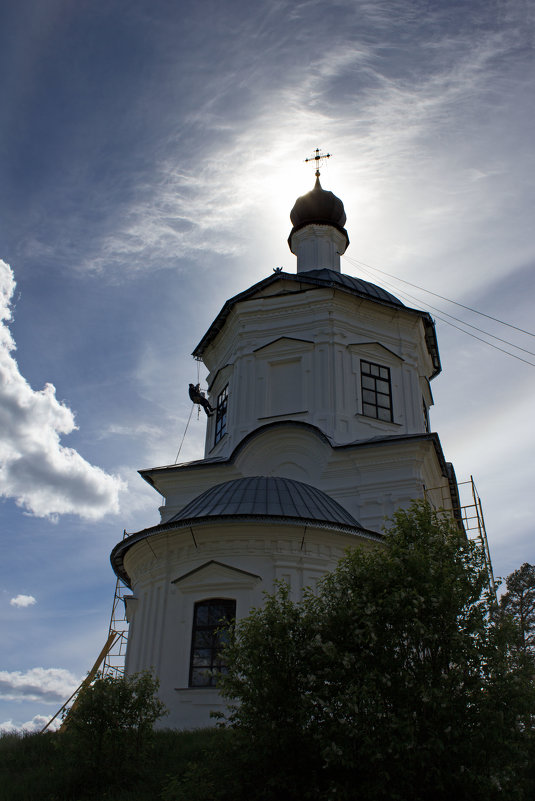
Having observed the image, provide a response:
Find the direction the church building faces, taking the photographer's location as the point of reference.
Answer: facing away from the viewer and to the right of the viewer
